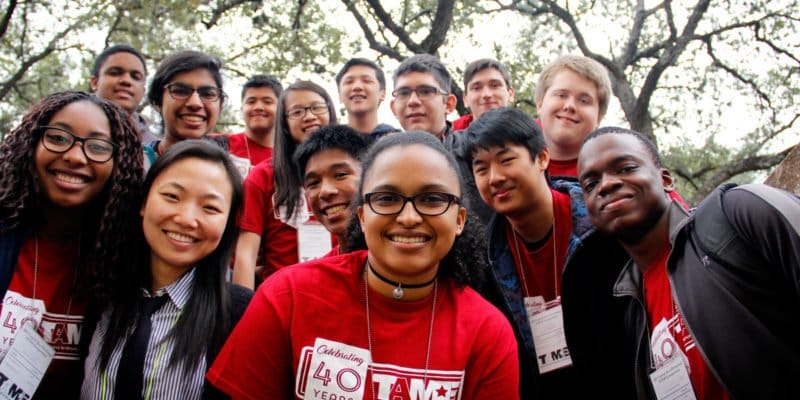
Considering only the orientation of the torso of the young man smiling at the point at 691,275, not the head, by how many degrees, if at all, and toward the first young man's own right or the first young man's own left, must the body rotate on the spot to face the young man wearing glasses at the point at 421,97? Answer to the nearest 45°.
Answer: approximately 90° to the first young man's own right

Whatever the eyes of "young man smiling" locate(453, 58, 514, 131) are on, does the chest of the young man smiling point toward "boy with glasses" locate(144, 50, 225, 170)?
no

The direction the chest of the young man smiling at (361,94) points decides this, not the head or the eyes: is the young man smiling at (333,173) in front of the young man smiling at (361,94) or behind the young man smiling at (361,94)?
in front

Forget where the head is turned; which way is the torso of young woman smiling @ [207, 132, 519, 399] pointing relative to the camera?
toward the camera

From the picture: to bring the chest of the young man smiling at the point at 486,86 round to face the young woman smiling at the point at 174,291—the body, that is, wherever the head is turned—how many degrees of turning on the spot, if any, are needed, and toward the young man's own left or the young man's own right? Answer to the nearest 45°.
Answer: approximately 45° to the young man's own right

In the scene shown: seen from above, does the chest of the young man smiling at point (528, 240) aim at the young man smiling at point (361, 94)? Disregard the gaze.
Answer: no

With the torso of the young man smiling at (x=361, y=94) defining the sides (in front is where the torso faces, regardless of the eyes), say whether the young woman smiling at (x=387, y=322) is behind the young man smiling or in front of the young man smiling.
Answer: in front

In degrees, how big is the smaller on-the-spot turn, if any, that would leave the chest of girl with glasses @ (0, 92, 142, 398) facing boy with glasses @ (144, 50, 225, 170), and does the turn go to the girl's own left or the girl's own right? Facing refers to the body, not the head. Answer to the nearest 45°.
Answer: approximately 135° to the girl's own left

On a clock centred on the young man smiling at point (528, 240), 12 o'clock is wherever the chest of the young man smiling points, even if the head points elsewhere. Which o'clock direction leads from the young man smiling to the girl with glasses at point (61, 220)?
The girl with glasses is roughly at 2 o'clock from the young man smiling.

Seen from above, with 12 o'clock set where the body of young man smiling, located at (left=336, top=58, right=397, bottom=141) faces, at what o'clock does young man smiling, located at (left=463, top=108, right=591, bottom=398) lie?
young man smiling, located at (left=463, top=108, right=591, bottom=398) is roughly at 11 o'clock from young man smiling, located at (left=336, top=58, right=397, bottom=141).

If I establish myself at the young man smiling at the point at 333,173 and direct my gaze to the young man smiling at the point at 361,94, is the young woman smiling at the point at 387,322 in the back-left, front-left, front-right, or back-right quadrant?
back-right

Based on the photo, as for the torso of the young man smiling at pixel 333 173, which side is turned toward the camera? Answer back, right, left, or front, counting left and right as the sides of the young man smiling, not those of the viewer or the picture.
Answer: front

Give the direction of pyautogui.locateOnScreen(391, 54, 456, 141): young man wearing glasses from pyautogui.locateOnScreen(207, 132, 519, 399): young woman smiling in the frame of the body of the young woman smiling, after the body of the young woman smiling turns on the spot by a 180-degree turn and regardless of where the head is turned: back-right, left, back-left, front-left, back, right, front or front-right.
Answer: front

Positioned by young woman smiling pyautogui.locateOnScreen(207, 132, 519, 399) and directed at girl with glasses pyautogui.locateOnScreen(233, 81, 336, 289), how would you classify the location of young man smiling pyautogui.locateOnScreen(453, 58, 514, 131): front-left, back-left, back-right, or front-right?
front-right

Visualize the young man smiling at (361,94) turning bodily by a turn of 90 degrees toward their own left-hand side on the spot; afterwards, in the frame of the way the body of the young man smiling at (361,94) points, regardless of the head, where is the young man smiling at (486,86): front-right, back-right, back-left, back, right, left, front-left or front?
front

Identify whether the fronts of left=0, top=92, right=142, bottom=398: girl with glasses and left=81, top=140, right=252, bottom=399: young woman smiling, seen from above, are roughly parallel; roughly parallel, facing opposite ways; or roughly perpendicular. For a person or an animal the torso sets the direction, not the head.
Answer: roughly parallel

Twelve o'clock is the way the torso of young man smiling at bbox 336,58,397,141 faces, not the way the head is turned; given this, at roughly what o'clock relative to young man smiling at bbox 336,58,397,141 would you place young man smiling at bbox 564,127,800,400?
young man smiling at bbox 564,127,800,400 is roughly at 11 o'clock from young man smiling at bbox 336,58,397,141.

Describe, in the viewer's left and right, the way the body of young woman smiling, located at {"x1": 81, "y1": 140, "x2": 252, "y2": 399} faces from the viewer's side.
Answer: facing the viewer

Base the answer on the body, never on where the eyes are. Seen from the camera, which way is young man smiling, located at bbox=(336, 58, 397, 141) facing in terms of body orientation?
toward the camera

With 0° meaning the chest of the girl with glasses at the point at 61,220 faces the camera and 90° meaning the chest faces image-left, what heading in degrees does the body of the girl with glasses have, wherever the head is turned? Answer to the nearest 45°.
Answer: approximately 0°

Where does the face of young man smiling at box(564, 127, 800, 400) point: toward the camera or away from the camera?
toward the camera

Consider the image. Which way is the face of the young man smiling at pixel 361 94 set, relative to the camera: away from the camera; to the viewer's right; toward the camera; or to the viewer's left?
toward the camera
